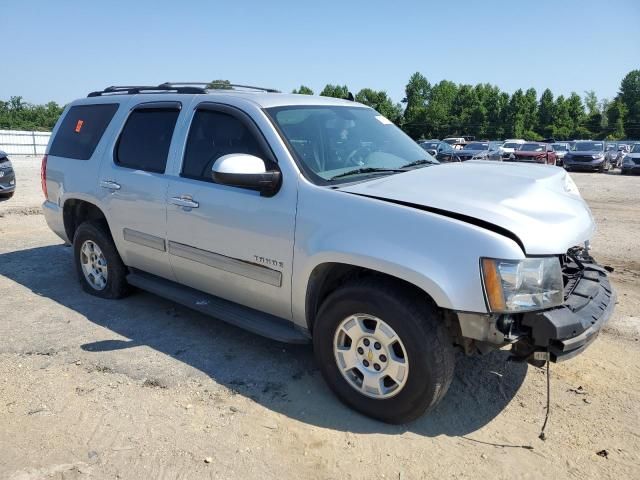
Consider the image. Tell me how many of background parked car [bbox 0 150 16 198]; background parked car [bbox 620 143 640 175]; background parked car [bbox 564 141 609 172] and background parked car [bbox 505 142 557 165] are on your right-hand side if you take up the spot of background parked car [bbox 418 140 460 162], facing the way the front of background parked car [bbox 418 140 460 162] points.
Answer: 1

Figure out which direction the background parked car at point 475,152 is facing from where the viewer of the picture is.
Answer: facing the viewer and to the left of the viewer

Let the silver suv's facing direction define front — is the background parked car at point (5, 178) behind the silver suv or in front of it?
behind

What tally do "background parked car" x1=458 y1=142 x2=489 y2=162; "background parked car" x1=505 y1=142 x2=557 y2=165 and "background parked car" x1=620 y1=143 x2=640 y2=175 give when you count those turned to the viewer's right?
0

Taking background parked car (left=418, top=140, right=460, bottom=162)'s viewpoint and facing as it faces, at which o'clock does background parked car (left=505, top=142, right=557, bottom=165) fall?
background parked car (left=505, top=142, right=557, bottom=165) is roughly at 8 o'clock from background parked car (left=418, top=140, right=460, bottom=162).

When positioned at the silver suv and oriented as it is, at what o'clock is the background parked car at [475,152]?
The background parked car is roughly at 8 o'clock from the silver suv.

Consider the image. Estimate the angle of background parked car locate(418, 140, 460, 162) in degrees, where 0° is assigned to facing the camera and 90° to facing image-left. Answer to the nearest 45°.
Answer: approximately 315°

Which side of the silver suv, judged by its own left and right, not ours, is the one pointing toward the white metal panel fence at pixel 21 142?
back

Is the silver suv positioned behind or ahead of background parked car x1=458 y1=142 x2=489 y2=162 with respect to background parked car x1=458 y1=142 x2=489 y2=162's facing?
ahead

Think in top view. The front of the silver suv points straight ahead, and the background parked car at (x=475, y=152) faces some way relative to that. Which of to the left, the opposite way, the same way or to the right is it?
to the right
